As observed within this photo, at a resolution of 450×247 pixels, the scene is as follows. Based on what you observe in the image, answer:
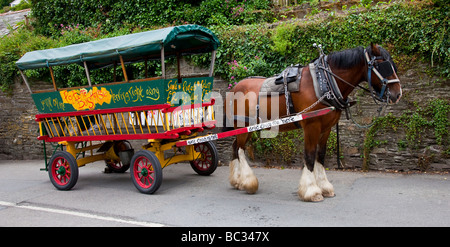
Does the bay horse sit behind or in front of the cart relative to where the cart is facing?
in front

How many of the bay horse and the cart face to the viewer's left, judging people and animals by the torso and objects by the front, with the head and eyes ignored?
0

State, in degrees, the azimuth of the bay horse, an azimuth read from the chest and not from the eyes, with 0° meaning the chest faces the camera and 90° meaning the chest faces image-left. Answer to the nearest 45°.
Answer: approximately 270°

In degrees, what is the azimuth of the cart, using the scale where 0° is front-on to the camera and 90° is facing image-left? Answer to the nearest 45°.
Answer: approximately 315°

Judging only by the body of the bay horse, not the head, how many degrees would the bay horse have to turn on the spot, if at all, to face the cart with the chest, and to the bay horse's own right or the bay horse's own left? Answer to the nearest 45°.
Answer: approximately 180°
